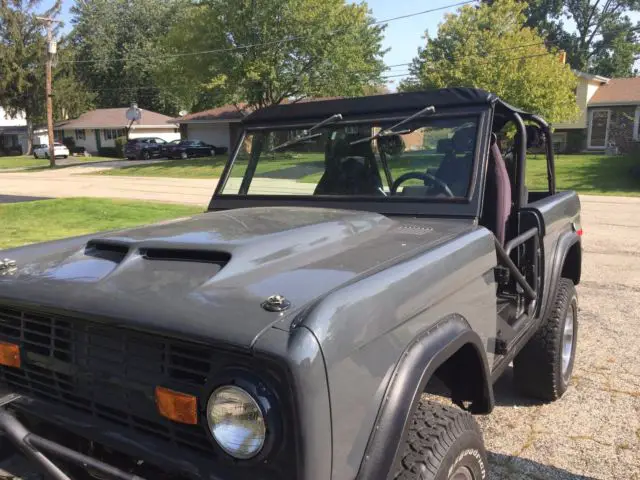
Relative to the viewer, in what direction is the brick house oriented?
toward the camera

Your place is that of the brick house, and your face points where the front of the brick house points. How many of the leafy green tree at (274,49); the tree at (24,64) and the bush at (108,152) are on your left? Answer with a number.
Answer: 0

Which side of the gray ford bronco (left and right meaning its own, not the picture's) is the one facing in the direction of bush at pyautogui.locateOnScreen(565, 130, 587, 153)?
back

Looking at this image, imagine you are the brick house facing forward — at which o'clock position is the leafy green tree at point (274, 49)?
The leafy green tree is roughly at 2 o'clock from the brick house.

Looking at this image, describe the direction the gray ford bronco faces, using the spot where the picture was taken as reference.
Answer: facing the viewer and to the left of the viewer

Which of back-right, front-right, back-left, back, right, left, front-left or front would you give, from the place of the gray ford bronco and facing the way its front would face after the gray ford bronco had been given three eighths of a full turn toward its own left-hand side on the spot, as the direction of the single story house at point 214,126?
left

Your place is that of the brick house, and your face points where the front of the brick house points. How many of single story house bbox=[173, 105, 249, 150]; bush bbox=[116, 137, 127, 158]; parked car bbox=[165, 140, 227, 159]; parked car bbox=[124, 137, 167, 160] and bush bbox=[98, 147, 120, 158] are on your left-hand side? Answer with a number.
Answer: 0

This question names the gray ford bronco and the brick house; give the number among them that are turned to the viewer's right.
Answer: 0

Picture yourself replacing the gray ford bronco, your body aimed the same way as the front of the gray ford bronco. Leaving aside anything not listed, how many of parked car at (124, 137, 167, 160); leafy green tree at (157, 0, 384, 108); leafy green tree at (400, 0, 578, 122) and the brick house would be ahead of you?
0

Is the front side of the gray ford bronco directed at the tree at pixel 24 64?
no

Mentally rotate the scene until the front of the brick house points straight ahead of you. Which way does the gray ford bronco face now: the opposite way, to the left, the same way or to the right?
the same way

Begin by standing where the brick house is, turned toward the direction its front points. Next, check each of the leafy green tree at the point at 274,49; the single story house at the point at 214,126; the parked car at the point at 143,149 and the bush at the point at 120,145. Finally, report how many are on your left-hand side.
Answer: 0

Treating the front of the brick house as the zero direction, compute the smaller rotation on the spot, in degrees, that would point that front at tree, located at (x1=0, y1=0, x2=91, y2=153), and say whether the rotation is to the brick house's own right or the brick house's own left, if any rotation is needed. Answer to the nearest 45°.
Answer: approximately 90° to the brick house's own right

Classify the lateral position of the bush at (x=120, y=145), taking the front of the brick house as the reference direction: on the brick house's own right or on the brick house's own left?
on the brick house's own right

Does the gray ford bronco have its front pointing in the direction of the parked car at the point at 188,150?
no

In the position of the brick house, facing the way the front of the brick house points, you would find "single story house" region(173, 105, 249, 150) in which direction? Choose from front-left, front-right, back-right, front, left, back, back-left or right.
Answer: right
